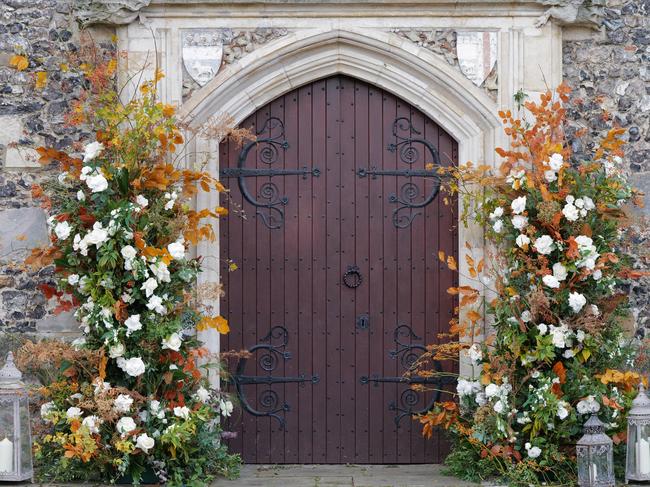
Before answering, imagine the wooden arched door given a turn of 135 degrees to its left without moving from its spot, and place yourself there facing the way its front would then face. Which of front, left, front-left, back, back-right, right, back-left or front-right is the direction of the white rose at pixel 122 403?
back

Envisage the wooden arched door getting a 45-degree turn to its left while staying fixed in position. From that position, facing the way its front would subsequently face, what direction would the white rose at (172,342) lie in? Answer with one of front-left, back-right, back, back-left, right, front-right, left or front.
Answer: right

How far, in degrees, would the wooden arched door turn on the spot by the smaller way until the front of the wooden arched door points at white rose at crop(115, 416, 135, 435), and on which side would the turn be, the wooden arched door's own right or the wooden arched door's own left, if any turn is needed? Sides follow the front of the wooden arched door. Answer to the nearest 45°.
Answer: approximately 45° to the wooden arched door's own right

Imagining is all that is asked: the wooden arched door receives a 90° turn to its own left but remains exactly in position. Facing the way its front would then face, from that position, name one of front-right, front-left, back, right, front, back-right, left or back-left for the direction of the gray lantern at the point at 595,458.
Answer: front-right

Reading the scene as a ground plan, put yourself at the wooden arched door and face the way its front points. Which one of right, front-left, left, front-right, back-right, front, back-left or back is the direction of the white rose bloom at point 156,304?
front-right

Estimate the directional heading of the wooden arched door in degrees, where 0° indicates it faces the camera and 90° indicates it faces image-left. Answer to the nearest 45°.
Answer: approximately 0°

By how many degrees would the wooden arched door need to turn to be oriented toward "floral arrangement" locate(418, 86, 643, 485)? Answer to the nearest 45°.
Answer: approximately 45° to its left

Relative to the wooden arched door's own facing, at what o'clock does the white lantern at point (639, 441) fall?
The white lantern is roughly at 10 o'clock from the wooden arched door.

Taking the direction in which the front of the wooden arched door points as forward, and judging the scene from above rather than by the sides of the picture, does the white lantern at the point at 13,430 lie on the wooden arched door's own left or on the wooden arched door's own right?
on the wooden arched door's own right
